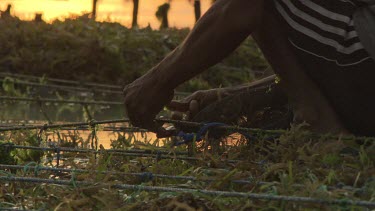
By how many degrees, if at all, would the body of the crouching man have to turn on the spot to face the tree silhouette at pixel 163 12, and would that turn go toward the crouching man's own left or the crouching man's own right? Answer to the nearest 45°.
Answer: approximately 90° to the crouching man's own right

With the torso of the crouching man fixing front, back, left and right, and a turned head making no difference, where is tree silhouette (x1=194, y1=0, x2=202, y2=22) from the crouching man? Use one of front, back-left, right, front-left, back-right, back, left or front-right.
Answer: right

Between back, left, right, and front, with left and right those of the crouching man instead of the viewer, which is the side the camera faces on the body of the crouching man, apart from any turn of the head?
left
